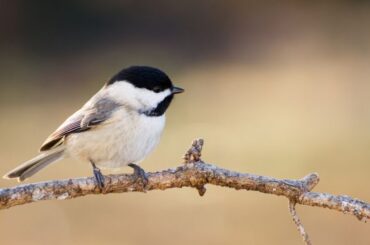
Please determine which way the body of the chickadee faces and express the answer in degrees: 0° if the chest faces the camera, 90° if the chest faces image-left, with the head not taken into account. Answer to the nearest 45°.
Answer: approximately 270°
